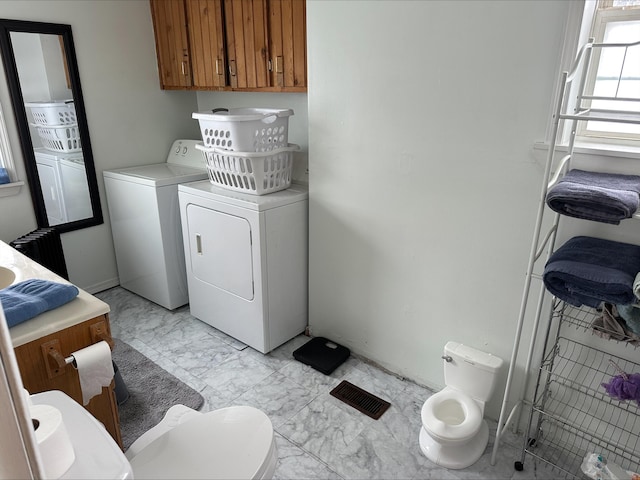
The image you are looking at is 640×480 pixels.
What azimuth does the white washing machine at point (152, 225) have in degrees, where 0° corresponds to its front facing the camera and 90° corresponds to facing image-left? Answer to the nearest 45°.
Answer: approximately 45°

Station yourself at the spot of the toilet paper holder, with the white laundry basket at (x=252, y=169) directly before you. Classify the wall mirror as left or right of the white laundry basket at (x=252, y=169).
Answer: left

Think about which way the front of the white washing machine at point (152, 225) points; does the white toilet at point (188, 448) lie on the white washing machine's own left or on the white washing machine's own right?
on the white washing machine's own left

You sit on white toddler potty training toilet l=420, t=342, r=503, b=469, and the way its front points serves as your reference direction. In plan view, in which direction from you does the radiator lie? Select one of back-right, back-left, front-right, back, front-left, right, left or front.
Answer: front-right

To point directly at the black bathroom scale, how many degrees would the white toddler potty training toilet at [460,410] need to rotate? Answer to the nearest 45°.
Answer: approximately 45° to its right

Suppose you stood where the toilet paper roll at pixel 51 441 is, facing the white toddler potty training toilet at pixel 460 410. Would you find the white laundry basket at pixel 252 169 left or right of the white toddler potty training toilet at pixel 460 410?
left

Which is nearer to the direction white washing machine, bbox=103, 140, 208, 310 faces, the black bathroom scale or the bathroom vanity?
the bathroom vanity

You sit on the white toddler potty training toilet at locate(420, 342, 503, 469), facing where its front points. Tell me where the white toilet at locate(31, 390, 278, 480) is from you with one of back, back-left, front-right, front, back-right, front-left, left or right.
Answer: front

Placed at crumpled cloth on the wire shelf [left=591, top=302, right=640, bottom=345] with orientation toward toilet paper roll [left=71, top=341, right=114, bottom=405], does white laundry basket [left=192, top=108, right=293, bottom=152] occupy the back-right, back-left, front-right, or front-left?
front-right

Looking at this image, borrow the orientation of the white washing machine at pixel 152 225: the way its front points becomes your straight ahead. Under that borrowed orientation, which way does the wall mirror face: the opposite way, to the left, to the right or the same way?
to the left

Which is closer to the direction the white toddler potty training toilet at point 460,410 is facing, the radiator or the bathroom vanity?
the bathroom vanity

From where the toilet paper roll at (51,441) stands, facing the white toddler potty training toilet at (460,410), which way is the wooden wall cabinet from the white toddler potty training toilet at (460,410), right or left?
left

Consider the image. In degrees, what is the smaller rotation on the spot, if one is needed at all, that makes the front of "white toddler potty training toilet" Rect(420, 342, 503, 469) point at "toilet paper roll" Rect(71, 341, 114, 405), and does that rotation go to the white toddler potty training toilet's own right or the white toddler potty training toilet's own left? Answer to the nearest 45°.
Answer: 0° — it already faces it

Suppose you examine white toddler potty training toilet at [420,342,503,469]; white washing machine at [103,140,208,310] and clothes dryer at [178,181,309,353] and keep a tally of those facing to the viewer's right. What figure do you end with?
0

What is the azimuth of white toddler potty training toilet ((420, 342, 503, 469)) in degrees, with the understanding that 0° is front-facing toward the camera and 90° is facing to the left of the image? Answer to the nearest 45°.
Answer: approximately 45°

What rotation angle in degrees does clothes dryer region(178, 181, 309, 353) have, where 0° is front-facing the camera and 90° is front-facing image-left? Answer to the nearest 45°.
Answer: approximately 45°

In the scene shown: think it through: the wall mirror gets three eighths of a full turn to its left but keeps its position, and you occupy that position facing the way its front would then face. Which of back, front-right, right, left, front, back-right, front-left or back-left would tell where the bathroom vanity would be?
back

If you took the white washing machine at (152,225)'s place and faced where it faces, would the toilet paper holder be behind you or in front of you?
in front

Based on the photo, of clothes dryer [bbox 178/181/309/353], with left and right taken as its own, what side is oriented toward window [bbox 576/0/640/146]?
left
